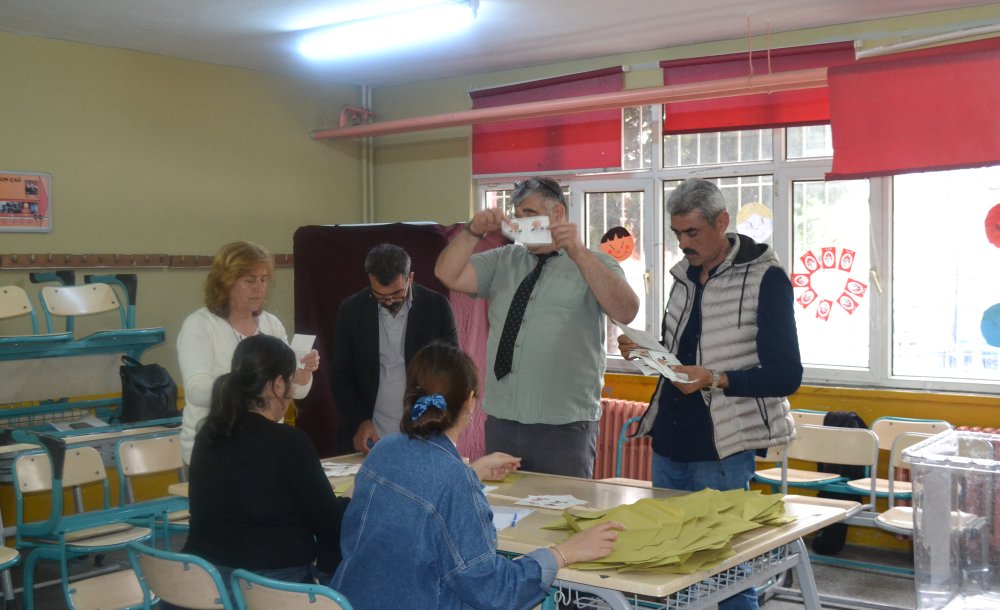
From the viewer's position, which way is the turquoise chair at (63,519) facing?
facing the viewer and to the right of the viewer

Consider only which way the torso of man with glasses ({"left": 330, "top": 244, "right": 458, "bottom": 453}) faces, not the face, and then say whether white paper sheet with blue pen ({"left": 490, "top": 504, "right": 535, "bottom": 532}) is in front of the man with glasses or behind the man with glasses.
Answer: in front

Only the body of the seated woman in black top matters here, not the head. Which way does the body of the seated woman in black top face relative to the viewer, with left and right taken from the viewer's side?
facing away from the viewer and to the right of the viewer

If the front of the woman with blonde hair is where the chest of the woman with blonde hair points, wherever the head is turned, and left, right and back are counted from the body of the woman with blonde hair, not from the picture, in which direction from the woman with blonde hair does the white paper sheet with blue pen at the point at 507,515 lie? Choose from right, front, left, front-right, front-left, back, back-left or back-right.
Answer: front

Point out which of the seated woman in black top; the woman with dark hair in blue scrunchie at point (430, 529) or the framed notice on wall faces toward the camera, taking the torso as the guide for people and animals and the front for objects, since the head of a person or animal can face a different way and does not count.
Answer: the framed notice on wall

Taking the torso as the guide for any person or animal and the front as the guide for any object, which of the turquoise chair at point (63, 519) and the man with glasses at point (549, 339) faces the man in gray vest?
the turquoise chair

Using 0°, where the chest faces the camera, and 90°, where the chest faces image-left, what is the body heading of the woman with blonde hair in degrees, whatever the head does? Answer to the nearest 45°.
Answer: approximately 315°

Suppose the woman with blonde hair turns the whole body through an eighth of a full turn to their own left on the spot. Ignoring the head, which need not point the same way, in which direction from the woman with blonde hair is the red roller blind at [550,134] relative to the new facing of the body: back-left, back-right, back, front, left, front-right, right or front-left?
front-left

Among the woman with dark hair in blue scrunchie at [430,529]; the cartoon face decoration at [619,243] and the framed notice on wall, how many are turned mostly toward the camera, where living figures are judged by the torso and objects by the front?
2

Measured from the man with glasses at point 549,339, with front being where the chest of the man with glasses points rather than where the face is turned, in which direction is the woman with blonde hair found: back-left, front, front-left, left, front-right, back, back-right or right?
front-right

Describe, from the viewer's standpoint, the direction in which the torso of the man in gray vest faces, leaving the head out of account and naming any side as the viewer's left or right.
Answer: facing the viewer and to the left of the viewer

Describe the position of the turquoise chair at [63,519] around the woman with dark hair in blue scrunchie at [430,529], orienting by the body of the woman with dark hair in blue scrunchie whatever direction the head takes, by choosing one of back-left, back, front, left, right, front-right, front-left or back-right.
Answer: left

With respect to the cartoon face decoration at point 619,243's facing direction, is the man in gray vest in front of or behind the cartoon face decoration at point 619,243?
in front

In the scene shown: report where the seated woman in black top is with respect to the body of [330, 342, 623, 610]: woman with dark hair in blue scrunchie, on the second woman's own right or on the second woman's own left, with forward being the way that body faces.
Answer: on the second woman's own left

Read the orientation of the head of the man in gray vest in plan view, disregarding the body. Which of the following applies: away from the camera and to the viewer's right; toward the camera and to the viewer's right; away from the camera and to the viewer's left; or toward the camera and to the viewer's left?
toward the camera and to the viewer's left

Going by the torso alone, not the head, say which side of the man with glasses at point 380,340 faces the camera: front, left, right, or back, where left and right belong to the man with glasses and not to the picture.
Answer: front

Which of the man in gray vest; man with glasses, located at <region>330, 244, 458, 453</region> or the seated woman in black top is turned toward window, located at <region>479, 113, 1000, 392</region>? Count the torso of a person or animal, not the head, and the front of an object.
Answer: the seated woman in black top

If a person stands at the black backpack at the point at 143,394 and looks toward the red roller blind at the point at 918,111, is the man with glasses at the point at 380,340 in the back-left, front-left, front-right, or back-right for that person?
front-right

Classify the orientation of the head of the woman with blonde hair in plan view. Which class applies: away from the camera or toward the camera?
toward the camera

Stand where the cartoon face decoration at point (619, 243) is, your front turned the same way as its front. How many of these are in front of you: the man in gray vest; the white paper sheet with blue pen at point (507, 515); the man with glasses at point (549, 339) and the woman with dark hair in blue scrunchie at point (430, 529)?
4
